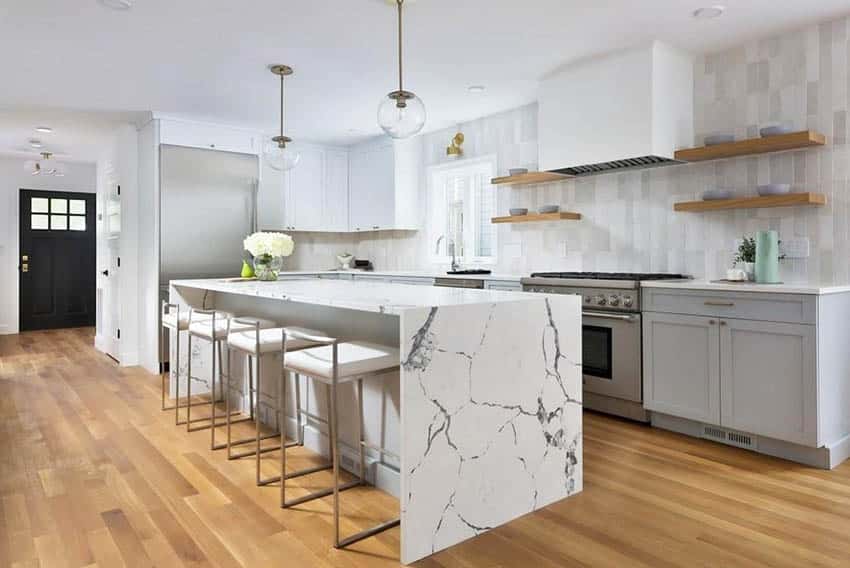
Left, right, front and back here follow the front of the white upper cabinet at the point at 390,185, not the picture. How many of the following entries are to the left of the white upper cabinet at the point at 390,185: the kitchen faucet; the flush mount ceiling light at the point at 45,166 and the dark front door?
1

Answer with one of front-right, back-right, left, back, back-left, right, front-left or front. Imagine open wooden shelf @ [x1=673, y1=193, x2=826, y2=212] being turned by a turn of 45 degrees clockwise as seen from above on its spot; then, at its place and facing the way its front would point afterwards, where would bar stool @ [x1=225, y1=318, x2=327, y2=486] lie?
front-left

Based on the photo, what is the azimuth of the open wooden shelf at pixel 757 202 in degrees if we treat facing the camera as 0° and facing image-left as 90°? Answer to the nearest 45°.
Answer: approximately 45°

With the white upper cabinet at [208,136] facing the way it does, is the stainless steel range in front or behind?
in front

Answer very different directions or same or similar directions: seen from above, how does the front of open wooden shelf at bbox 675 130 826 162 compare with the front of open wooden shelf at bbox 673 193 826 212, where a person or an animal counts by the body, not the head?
same or similar directions

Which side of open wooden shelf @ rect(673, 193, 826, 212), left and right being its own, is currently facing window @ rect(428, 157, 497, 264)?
right

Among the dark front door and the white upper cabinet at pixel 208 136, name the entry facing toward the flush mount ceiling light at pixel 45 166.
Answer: the dark front door

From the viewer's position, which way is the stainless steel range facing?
facing the viewer and to the left of the viewer

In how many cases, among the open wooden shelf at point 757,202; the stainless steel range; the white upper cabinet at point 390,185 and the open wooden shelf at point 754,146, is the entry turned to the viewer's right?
0

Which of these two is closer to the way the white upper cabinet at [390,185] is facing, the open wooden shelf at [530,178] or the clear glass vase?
the clear glass vase

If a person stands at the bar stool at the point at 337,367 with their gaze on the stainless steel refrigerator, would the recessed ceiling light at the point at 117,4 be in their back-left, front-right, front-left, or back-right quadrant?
front-left

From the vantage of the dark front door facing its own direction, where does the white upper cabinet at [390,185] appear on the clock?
The white upper cabinet is roughly at 11 o'clock from the dark front door.

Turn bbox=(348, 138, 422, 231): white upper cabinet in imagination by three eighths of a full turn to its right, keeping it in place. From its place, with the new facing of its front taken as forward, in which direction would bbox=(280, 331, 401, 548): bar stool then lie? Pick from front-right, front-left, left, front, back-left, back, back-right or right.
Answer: back

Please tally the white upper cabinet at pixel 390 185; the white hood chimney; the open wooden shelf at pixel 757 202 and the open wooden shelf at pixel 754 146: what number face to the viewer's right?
0
